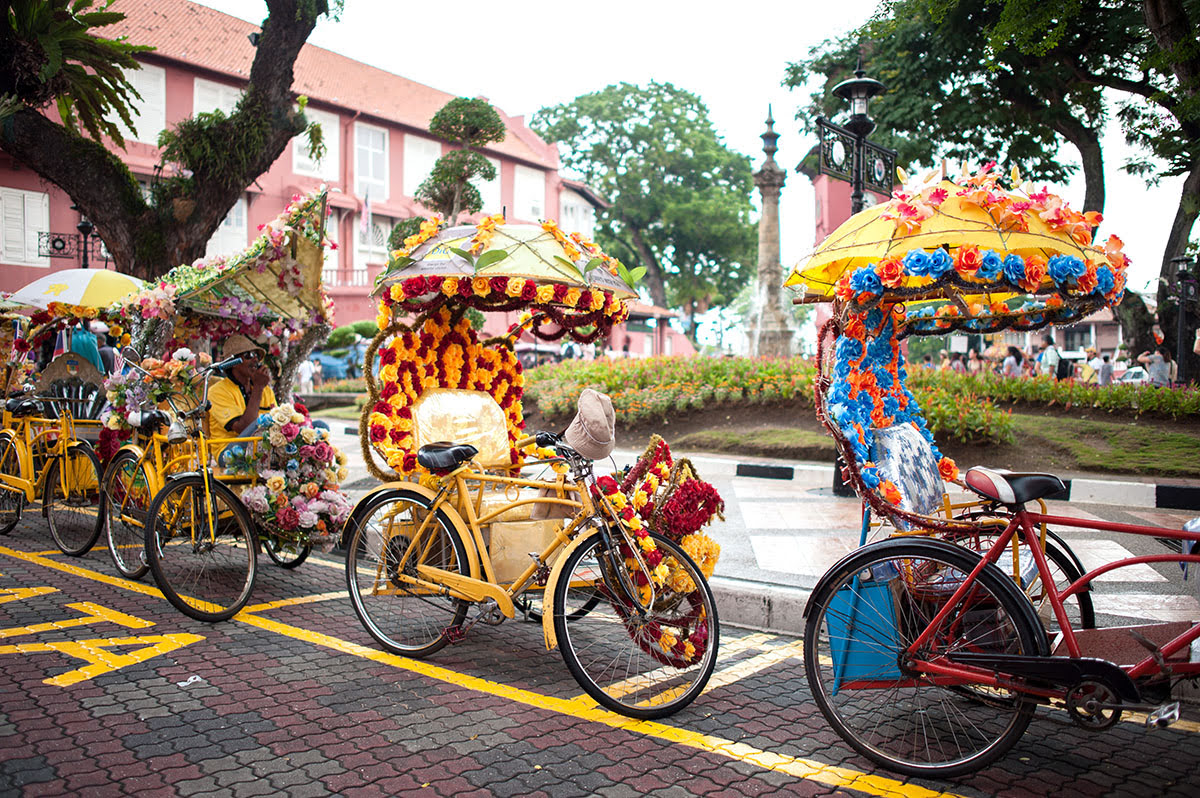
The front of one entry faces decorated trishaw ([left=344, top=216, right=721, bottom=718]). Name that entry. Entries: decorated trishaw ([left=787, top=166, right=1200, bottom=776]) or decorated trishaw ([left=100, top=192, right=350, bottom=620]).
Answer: decorated trishaw ([left=100, top=192, right=350, bottom=620])

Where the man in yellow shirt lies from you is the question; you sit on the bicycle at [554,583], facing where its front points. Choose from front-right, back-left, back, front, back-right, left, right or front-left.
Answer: back

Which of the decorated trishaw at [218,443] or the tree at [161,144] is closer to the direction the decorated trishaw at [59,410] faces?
the decorated trishaw

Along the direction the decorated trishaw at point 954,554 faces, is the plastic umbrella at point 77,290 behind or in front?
behind

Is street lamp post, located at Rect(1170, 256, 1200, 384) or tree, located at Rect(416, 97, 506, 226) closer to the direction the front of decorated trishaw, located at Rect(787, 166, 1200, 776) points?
the street lamp post

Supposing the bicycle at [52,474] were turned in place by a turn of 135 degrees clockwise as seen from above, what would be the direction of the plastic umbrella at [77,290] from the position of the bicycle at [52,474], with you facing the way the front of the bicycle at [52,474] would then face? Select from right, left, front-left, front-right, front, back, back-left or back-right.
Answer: right

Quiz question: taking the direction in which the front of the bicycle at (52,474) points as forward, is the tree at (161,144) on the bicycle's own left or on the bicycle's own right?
on the bicycle's own left

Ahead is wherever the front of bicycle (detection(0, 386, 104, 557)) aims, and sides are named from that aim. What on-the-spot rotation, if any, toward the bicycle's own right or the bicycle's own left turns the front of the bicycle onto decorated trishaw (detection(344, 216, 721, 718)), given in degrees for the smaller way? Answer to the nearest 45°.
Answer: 0° — it already faces it

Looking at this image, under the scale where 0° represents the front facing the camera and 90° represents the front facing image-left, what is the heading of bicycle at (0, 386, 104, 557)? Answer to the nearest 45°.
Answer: approximately 315°

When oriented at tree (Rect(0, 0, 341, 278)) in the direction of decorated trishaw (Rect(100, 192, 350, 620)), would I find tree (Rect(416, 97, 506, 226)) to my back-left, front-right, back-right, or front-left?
back-left

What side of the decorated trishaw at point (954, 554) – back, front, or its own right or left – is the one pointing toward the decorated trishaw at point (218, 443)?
back

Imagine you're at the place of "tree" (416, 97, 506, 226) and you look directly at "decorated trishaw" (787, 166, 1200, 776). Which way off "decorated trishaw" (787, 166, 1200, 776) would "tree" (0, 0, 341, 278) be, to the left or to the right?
right

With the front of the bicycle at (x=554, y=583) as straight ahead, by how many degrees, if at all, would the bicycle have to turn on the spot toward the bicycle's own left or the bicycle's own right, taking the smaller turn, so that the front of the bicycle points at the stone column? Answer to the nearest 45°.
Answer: approximately 135° to the bicycle's own left

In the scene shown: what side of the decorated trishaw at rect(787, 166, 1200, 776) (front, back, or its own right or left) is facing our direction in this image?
right

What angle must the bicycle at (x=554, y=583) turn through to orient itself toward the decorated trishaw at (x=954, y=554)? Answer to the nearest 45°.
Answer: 0° — it already faces it

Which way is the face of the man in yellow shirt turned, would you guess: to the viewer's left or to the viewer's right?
to the viewer's right

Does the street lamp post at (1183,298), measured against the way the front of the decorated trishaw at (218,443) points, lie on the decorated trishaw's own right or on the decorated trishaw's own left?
on the decorated trishaw's own left

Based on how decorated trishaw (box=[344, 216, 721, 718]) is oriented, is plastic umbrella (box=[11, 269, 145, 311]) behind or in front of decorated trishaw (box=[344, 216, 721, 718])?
behind
